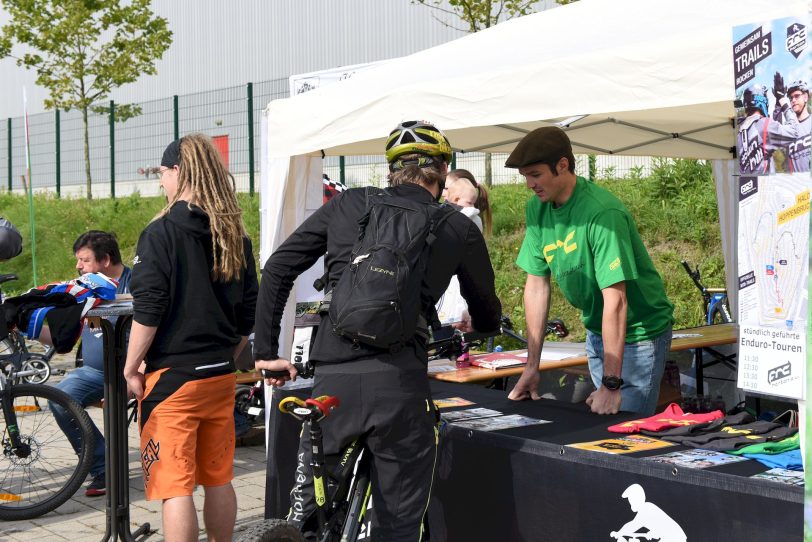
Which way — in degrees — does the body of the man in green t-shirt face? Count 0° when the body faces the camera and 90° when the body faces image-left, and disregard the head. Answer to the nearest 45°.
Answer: approximately 45°

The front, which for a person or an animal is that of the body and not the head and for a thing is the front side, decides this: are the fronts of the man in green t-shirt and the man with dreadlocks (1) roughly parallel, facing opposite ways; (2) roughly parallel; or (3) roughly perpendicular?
roughly perpendicular

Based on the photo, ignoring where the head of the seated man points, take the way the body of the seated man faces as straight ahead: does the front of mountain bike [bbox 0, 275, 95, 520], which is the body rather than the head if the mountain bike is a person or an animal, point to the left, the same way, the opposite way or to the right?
the opposite way
